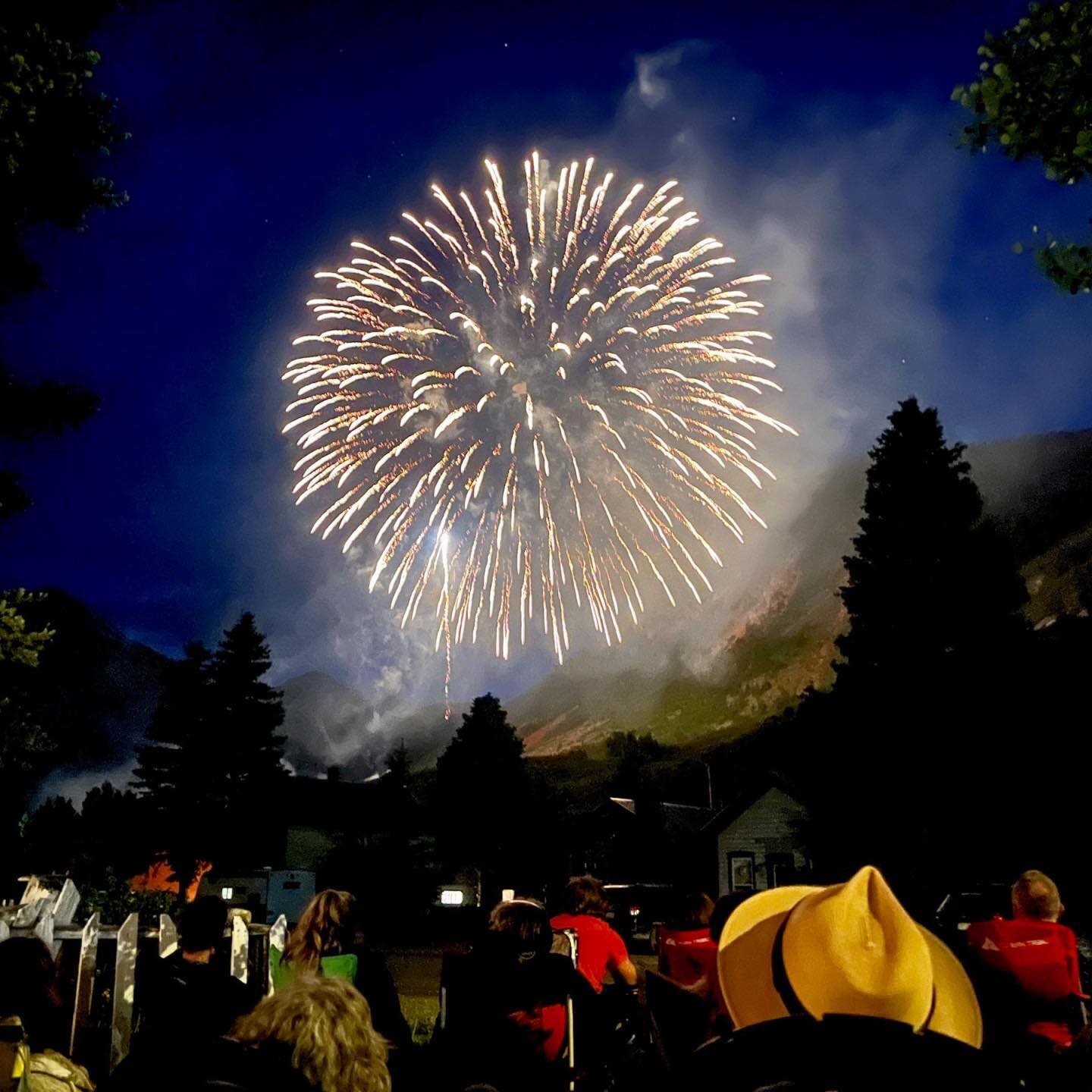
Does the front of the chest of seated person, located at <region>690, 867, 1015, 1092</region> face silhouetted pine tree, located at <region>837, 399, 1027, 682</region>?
yes

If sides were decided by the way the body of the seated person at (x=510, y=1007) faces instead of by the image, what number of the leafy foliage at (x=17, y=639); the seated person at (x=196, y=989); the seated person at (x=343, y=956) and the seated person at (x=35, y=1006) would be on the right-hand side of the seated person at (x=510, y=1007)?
0

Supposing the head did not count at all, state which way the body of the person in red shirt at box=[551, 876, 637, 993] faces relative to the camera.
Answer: away from the camera

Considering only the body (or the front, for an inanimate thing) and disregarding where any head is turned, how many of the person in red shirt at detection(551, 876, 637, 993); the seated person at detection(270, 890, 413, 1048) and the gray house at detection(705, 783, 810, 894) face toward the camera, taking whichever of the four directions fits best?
1

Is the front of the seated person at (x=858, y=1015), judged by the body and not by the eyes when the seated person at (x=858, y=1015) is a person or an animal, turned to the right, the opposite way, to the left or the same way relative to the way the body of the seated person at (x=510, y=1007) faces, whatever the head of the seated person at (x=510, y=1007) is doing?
the same way

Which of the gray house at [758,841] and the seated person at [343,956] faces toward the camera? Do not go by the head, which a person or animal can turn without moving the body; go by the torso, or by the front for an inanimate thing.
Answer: the gray house

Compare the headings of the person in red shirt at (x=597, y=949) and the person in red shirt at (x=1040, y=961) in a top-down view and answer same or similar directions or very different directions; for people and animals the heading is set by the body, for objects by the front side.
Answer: same or similar directions

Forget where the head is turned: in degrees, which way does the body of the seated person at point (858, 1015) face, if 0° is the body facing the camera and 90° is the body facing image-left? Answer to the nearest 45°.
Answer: approximately 180°

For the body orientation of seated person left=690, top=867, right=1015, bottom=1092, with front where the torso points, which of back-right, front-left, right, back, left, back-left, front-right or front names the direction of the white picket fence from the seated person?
front-left

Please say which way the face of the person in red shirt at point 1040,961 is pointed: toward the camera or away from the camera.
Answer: away from the camera

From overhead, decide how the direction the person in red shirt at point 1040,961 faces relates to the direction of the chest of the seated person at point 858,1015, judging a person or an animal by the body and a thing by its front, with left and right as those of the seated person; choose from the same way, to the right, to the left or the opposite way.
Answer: the same way

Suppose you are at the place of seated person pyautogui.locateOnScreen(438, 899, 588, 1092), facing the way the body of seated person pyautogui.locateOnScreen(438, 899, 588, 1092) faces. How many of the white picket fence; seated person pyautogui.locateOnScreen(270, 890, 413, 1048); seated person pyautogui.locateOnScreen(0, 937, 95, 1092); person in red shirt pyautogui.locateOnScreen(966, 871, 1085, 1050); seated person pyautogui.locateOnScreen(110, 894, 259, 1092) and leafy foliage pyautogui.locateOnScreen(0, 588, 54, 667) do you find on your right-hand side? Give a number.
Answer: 1

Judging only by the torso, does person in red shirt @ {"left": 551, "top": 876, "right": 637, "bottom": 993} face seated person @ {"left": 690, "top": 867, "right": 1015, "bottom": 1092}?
no

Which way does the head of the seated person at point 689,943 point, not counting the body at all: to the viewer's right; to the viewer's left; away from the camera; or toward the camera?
away from the camera

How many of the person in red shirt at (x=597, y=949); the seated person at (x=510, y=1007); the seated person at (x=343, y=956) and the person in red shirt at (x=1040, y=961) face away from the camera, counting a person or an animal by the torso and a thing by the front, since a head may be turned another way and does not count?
4

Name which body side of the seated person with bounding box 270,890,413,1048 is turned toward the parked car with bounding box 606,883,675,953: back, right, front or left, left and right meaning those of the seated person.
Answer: front

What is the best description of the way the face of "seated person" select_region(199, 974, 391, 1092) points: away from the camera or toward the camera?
away from the camera

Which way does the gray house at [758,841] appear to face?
toward the camera

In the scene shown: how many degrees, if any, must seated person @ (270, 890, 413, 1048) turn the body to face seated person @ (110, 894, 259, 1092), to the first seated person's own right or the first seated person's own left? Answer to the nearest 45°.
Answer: approximately 135° to the first seated person's own left
